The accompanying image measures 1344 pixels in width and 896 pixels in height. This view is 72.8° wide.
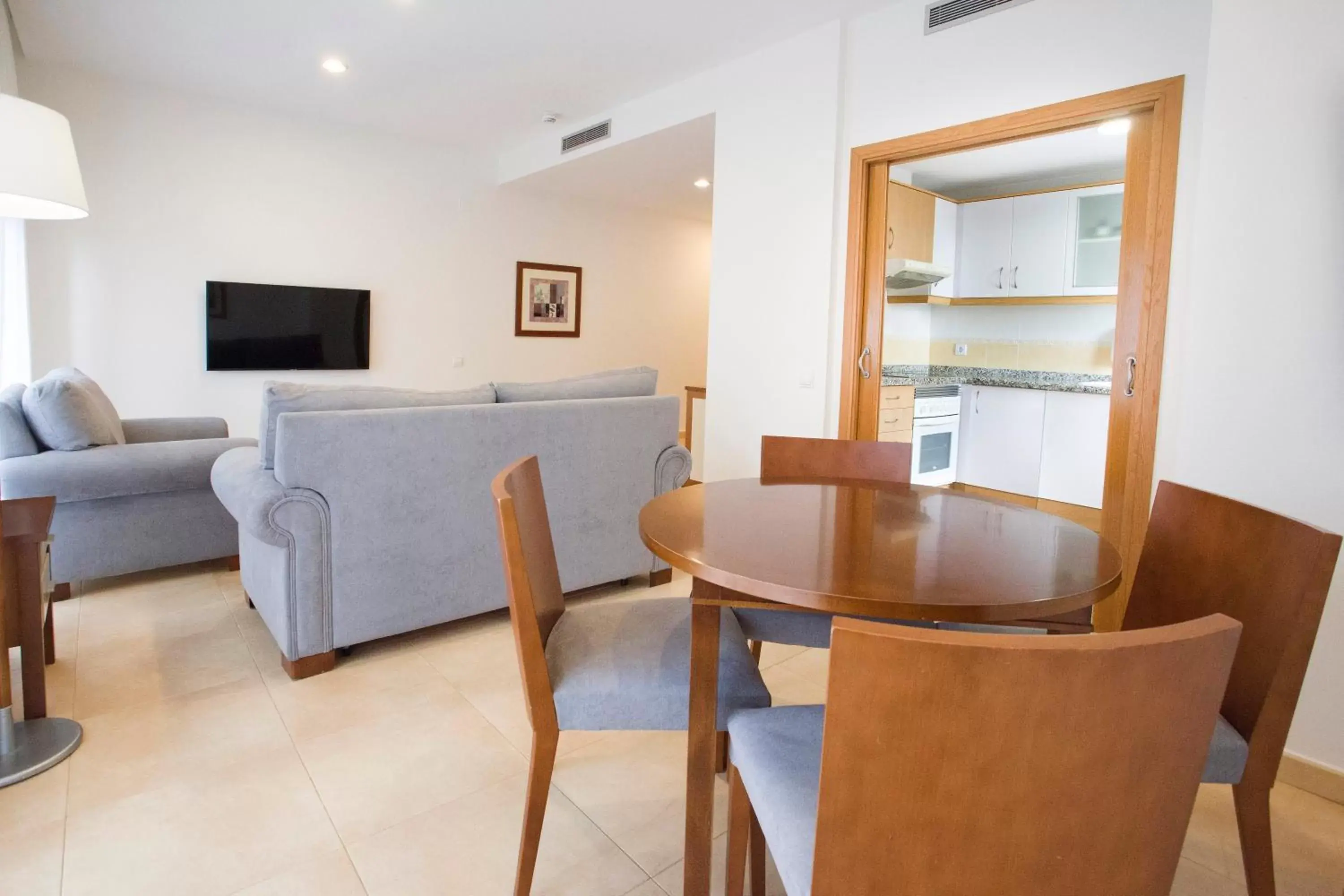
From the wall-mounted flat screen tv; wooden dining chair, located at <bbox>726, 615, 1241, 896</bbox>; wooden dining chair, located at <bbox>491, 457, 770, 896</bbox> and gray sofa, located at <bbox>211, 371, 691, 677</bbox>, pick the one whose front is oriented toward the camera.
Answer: the wall-mounted flat screen tv

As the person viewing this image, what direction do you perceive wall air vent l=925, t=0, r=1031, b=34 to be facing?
facing the viewer and to the left of the viewer

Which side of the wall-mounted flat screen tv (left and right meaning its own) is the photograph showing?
front

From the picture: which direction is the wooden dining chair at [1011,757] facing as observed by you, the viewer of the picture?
facing away from the viewer and to the left of the viewer

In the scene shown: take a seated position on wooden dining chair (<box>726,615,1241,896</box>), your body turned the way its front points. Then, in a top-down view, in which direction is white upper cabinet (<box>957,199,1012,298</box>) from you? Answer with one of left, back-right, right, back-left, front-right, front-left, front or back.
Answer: front-right

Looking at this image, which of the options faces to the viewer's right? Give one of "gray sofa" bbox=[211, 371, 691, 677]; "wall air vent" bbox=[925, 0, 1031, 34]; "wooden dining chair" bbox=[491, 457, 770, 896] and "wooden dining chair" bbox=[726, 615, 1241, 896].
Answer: "wooden dining chair" bbox=[491, 457, 770, 896]

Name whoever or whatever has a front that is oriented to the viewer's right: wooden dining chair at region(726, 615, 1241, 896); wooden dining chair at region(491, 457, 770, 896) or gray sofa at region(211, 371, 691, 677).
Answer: wooden dining chair at region(491, 457, 770, 896)

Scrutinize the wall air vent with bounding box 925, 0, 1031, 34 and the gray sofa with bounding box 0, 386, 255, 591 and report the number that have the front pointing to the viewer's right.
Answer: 1

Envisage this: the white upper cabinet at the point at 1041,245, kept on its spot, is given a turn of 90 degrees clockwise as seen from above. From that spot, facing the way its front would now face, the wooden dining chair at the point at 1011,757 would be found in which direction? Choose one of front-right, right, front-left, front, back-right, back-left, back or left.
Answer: back-left

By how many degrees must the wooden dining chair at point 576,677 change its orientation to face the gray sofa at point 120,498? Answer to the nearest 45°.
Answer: approximately 135° to its left

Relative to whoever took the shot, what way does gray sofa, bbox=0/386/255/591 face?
facing to the right of the viewer

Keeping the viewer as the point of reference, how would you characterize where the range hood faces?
facing the viewer and to the right of the viewer

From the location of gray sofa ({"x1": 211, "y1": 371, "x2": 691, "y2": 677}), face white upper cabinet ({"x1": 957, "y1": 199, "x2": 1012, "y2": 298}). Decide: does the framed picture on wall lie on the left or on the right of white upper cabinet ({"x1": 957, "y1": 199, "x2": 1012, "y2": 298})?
left
